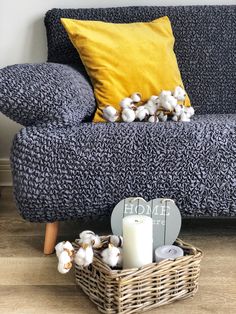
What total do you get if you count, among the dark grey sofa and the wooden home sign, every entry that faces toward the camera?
2

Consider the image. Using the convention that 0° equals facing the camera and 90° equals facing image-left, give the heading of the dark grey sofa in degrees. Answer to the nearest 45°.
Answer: approximately 0°

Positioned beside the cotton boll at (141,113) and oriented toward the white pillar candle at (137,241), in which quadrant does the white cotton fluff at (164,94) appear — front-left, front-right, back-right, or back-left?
back-left
